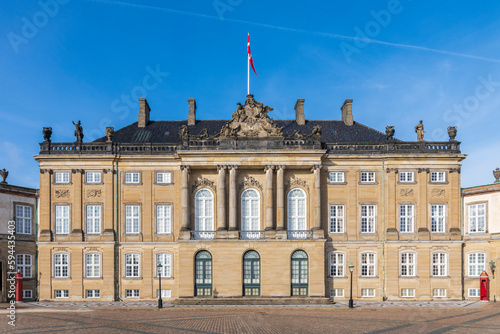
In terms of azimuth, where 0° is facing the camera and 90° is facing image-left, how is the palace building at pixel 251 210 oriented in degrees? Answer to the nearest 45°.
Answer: approximately 0°
